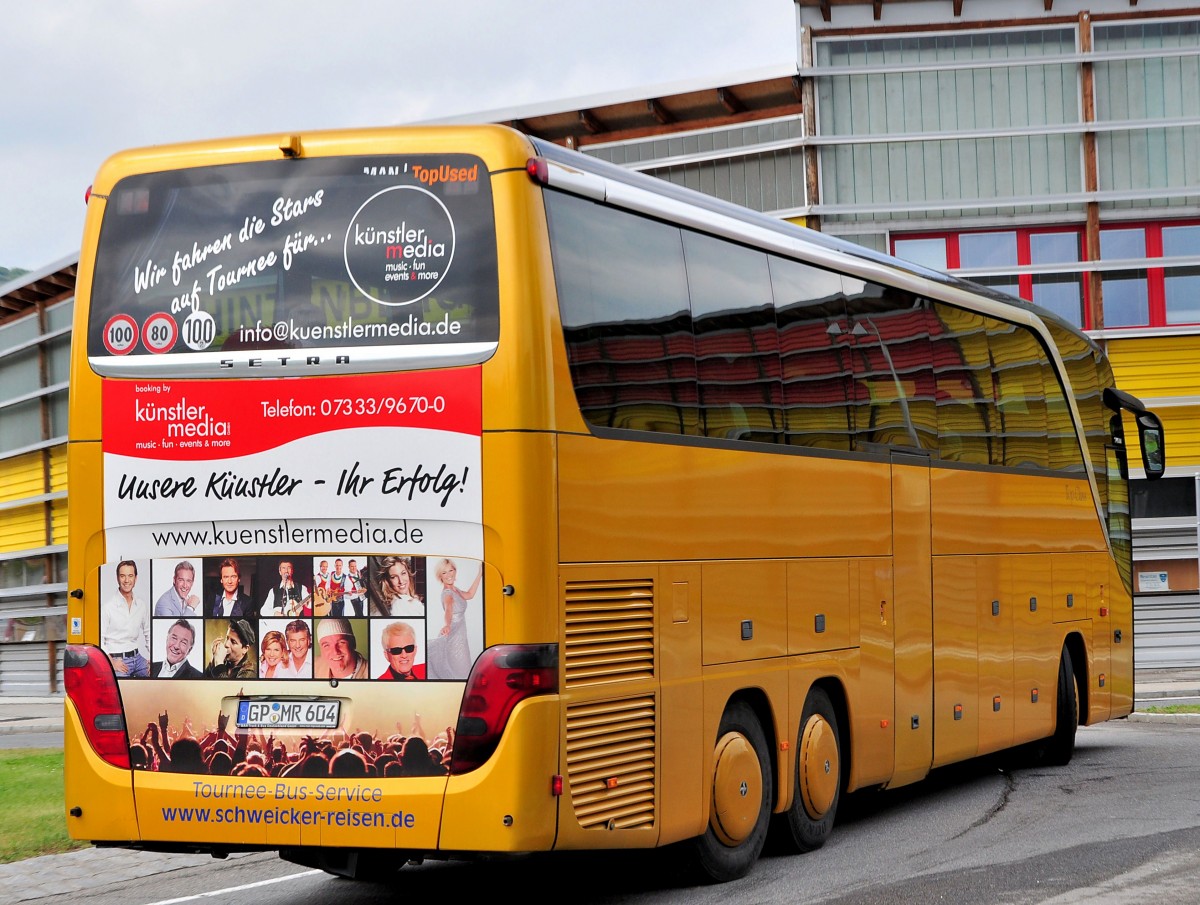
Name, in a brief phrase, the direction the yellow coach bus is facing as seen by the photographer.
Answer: facing away from the viewer and to the right of the viewer
